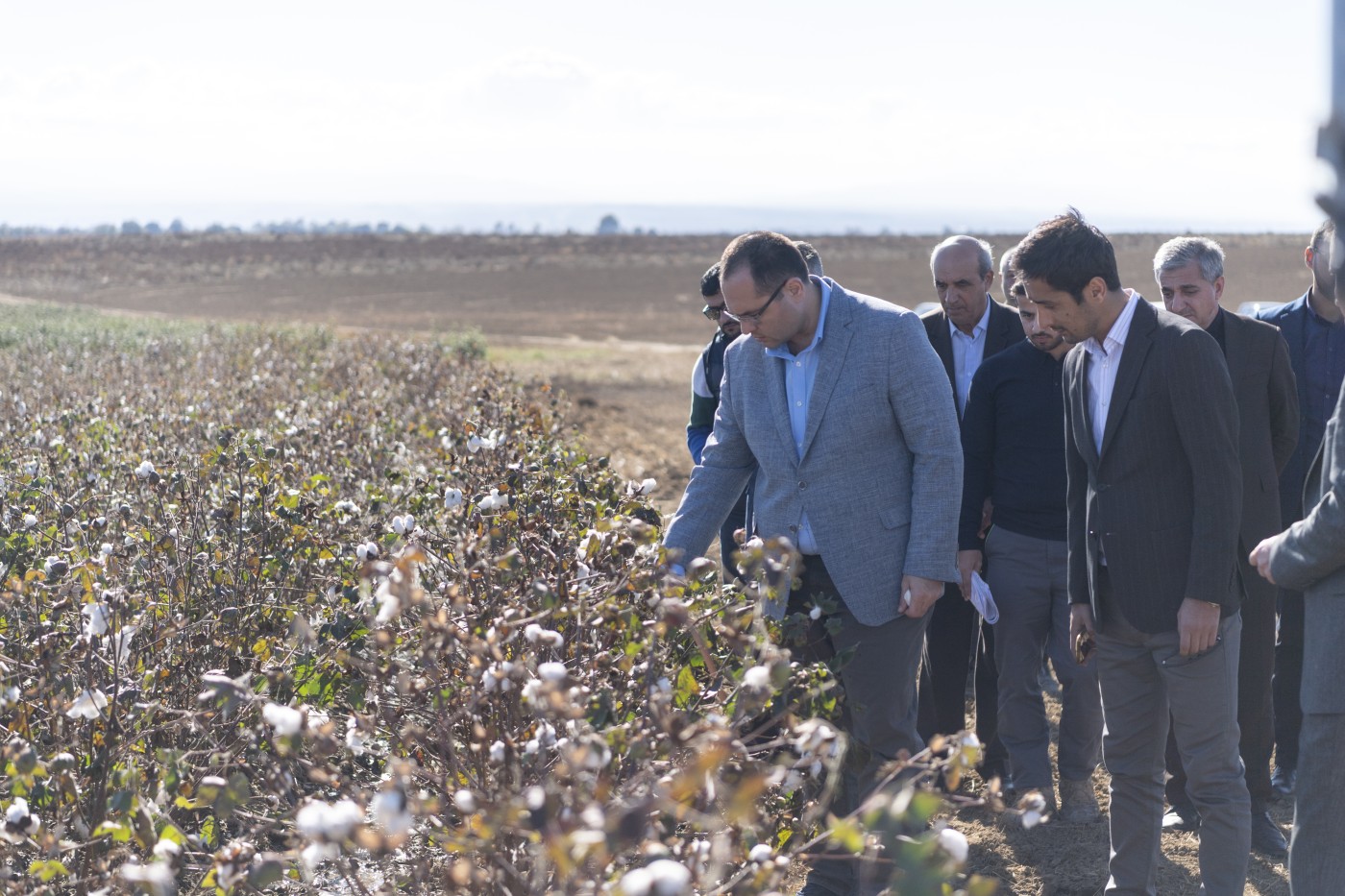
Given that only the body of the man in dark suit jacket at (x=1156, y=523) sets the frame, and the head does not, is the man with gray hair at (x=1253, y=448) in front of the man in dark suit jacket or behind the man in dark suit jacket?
behind

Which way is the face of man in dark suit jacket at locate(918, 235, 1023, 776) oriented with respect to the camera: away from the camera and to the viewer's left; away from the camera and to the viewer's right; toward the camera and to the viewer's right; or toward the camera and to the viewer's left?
toward the camera and to the viewer's left

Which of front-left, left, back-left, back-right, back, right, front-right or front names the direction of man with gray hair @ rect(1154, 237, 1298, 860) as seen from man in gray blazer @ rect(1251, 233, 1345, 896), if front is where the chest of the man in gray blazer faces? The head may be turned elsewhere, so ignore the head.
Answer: right

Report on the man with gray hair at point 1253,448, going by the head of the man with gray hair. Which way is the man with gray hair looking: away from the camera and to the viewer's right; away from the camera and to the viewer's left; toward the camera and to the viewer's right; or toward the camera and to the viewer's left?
toward the camera and to the viewer's left

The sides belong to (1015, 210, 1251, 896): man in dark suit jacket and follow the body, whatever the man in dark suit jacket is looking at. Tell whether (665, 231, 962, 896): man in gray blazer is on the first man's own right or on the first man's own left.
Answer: on the first man's own right

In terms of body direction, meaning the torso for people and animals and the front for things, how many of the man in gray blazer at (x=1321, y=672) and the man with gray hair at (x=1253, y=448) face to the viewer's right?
0

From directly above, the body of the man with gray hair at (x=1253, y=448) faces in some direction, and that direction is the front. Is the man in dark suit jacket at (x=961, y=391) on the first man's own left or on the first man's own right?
on the first man's own right

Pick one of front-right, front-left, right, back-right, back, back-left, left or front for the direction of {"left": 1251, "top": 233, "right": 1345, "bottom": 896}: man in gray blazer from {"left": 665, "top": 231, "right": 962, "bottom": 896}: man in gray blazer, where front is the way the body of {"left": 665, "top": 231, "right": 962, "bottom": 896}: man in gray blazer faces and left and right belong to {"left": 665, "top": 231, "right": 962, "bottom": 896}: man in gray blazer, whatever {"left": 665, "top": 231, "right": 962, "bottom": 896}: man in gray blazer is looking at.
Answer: left

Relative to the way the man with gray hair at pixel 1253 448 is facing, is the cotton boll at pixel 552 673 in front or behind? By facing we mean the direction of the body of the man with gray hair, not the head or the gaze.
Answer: in front

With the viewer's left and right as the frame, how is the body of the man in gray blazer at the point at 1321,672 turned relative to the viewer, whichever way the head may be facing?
facing to the left of the viewer

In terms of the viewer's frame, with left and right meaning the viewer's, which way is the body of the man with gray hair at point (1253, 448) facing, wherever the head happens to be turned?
facing the viewer and to the left of the viewer

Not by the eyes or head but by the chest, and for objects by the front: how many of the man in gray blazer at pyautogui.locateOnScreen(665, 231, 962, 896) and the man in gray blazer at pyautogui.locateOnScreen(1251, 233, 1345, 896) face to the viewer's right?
0

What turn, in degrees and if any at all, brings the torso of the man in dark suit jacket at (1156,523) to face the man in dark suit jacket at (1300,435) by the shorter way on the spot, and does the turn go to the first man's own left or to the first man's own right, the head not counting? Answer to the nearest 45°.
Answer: approximately 135° to the first man's own right

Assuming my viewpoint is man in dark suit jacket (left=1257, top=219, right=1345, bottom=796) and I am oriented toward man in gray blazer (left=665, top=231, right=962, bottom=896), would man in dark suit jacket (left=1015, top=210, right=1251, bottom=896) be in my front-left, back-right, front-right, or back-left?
front-left

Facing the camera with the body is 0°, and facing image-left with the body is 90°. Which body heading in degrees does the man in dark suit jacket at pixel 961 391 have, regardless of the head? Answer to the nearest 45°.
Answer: approximately 45°

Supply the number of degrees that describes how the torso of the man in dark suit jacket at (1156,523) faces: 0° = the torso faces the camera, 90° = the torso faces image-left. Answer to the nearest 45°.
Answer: approximately 45°
